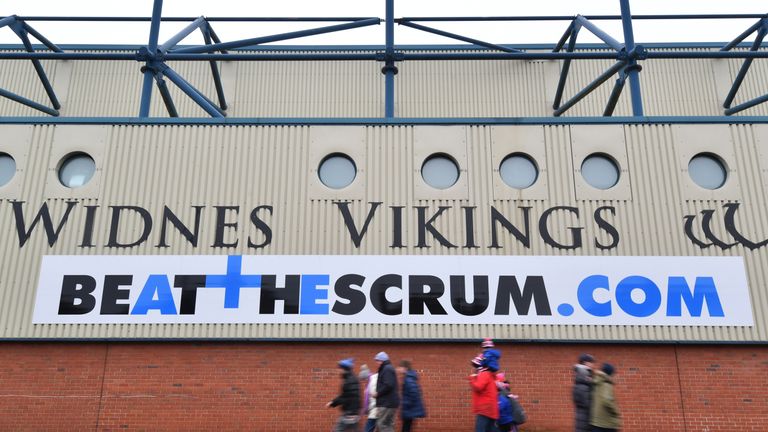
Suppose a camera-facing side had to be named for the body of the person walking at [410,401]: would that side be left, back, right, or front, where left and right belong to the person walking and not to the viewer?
left

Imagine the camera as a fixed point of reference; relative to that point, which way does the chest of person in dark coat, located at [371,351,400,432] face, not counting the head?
to the viewer's left

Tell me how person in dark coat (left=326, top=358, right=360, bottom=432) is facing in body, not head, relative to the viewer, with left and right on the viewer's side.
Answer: facing to the left of the viewer

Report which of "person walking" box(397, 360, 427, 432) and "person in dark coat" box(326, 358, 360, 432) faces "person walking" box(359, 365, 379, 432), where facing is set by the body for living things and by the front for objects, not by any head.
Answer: "person walking" box(397, 360, 427, 432)

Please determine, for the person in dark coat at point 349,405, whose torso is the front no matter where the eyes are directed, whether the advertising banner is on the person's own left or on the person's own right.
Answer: on the person's own right

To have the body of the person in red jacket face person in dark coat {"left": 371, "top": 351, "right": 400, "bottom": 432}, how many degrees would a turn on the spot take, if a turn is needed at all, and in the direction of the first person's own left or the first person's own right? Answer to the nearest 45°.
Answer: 0° — they already face them

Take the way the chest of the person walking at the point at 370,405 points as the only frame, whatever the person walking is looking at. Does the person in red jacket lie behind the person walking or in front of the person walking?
behind

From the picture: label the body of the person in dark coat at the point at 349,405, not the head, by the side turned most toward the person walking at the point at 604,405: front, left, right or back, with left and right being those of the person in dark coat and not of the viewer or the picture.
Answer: back

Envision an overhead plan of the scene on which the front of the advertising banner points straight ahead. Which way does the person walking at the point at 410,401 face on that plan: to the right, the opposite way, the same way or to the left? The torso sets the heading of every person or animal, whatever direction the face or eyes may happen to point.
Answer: to the right

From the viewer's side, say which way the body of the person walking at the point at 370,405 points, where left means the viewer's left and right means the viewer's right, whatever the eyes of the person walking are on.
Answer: facing to the left of the viewer
